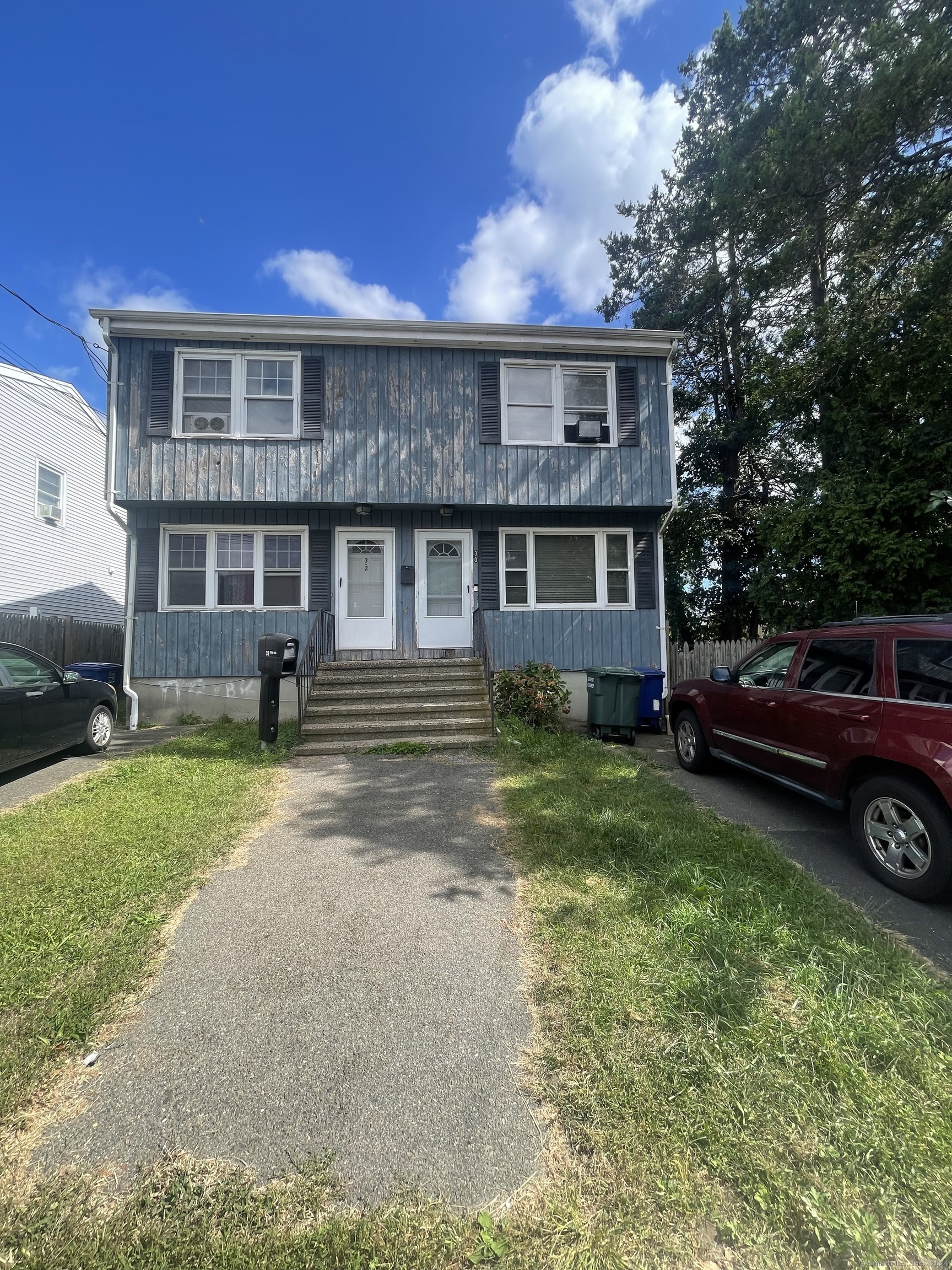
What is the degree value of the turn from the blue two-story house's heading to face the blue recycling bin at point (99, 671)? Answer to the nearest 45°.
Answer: approximately 90° to its right

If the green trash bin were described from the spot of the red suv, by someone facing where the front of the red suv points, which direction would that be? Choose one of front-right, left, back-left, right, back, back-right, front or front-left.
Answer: front

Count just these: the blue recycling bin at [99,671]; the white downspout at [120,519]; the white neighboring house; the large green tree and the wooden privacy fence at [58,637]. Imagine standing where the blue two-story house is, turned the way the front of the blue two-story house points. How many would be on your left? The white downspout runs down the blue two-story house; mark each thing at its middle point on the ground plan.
1

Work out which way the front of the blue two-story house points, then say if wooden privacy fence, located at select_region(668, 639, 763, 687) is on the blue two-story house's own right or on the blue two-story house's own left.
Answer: on the blue two-story house's own left

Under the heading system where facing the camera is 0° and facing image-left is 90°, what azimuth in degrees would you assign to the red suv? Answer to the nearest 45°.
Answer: approximately 135°

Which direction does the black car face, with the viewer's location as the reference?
facing away from the viewer and to the right of the viewer

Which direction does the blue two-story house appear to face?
toward the camera
